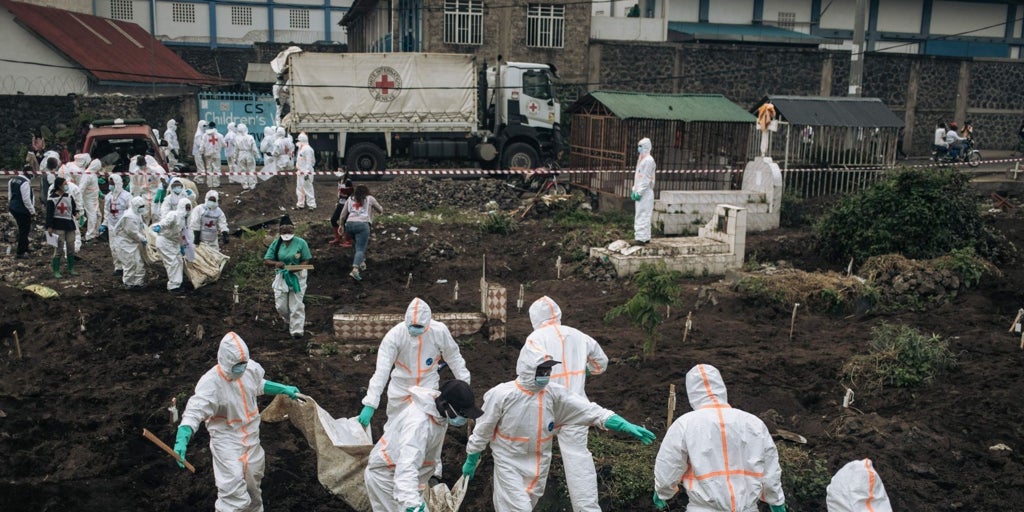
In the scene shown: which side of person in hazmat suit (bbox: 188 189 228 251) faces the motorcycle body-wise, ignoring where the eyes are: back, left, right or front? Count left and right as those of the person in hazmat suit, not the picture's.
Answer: left

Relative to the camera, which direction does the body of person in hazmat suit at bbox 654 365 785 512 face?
away from the camera

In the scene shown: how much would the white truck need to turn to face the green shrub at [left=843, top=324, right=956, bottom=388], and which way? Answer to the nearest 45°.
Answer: approximately 90° to its right

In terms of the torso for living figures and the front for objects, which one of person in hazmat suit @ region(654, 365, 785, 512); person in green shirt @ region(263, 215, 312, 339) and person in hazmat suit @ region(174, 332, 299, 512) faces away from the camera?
person in hazmat suit @ region(654, 365, 785, 512)

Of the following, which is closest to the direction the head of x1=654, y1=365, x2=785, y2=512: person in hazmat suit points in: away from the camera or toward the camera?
away from the camera

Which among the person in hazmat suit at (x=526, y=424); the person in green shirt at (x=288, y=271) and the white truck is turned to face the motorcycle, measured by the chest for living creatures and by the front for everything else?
the white truck

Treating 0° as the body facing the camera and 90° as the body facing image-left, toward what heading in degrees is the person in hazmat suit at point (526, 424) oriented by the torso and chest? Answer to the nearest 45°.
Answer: approximately 315°

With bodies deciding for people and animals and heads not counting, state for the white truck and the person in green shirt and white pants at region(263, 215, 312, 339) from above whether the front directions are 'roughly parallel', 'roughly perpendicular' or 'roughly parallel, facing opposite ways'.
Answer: roughly perpendicular

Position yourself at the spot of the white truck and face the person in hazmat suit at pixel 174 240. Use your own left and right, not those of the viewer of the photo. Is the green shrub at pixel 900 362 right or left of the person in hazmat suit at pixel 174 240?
left

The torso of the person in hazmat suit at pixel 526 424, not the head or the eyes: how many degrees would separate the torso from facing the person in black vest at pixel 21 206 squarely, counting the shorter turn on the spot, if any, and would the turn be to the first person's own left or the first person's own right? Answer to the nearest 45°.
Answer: approximately 180°

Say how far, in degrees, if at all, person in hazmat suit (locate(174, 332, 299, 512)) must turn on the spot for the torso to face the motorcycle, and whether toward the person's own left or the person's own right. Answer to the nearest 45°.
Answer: approximately 90° to the person's own left
